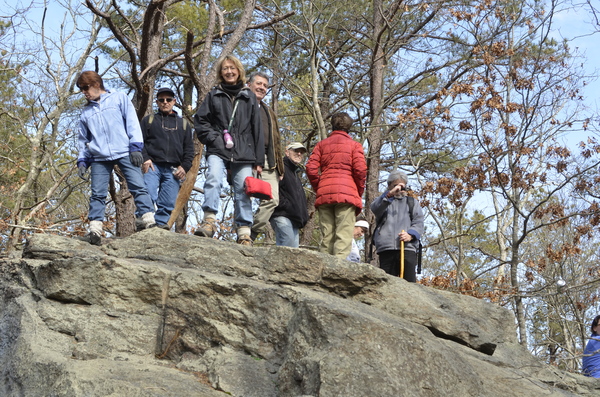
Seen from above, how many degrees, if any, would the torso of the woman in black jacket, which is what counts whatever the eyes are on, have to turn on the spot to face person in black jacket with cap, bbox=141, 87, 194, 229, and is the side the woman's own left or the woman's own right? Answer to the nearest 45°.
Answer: approximately 135° to the woman's own right

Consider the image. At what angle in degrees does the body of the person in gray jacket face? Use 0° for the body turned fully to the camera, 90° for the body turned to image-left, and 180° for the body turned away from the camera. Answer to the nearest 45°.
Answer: approximately 0°

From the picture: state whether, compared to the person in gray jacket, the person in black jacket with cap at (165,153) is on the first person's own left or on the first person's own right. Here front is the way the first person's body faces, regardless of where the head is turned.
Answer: on the first person's own right

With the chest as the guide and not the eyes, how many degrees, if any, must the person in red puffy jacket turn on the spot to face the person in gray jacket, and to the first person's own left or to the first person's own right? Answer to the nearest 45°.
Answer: approximately 90° to the first person's own right

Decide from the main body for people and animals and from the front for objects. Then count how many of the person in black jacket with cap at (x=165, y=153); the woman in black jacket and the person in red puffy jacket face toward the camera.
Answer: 2

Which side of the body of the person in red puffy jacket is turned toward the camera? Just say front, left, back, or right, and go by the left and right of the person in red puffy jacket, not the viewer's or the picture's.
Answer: back

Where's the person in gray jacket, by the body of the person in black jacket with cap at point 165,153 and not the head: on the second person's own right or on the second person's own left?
on the second person's own left

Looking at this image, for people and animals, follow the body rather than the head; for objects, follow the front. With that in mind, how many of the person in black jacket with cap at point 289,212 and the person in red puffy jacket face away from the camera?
1

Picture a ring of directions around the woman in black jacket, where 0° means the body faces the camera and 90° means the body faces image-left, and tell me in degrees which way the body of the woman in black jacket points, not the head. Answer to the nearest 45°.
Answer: approximately 0°

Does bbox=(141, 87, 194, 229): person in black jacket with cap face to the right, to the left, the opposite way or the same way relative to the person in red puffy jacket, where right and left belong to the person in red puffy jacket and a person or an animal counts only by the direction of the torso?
the opposite way
